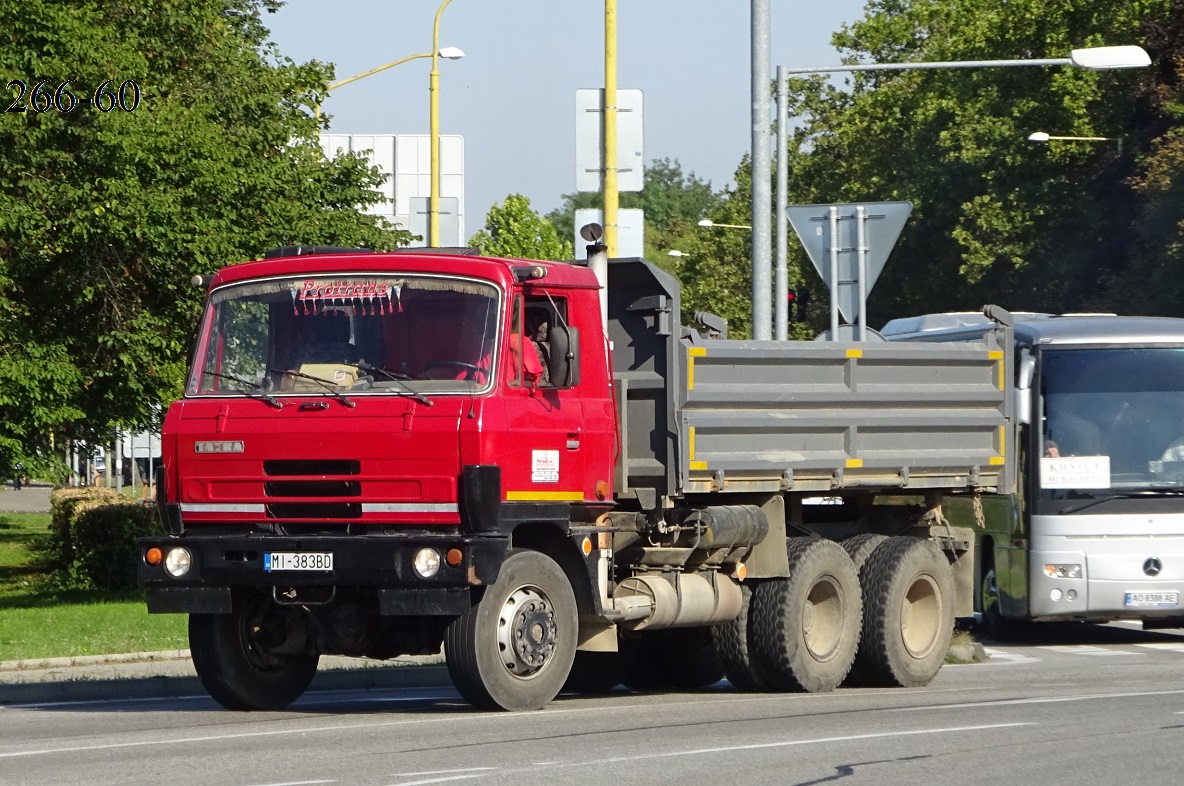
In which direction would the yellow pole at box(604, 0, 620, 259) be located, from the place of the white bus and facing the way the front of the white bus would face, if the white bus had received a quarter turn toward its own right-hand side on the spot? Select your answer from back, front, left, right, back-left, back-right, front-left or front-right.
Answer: front-right

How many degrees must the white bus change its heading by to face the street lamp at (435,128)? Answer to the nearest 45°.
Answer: approximately 135° to its right

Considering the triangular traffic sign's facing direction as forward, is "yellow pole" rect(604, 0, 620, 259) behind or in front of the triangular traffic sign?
behind

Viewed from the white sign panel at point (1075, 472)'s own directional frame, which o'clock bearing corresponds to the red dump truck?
The red dump truck is roughly at 1 o'clock from the white sign panel.

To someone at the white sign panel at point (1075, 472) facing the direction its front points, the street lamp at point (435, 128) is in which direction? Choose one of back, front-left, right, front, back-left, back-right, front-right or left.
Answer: back-right

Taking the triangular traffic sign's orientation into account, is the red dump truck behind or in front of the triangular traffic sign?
behind

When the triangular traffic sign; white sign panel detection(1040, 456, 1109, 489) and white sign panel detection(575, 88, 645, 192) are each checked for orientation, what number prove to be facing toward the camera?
1

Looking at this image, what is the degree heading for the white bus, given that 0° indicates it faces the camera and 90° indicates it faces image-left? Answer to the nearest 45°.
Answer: approximately 0°

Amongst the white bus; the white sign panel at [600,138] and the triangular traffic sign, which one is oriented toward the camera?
the white bus

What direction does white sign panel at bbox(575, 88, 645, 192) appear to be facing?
away from the camera

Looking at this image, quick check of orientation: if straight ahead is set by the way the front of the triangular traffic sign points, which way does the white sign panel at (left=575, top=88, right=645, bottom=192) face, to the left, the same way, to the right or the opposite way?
the same way

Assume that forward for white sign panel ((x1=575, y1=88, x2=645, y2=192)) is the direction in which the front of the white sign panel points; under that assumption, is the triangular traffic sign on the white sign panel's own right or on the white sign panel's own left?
on the white sign panel's own right

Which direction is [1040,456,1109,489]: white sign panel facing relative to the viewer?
toward the camera

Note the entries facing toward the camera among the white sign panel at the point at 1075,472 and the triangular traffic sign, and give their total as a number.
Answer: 1

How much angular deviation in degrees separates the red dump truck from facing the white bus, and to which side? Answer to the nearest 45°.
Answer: approximately 180°
